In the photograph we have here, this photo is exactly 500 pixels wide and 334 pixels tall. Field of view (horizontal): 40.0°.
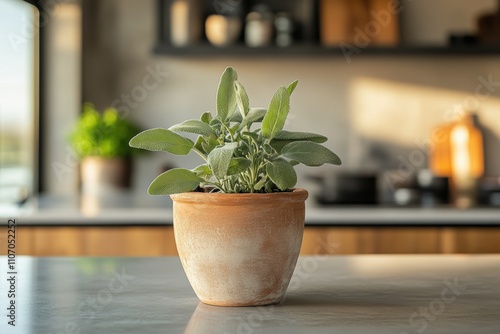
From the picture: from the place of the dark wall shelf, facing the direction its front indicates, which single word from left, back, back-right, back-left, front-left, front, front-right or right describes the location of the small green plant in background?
right

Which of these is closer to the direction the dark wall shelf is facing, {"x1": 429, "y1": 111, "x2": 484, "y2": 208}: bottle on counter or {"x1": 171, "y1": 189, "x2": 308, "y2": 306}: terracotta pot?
the terracotta pot

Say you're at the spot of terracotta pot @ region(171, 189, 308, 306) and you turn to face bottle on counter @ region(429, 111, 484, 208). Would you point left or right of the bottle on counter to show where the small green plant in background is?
left

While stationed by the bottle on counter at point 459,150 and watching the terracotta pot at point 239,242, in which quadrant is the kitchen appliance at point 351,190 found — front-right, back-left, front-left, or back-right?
front-right

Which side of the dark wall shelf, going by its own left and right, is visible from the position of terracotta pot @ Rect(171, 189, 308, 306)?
front

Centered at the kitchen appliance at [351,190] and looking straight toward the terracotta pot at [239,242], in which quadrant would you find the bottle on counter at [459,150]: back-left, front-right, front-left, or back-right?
back-left

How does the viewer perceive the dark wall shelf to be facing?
facing the viewer

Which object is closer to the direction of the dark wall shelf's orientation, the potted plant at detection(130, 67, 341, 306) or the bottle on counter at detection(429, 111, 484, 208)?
the potted plant

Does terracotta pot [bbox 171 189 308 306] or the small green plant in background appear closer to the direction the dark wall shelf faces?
the terracotta pot

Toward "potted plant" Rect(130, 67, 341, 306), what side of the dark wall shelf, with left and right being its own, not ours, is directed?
front
